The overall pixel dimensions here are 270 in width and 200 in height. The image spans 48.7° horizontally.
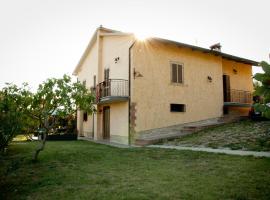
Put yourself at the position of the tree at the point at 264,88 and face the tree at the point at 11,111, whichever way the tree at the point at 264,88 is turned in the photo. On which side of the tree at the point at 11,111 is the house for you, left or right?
right
